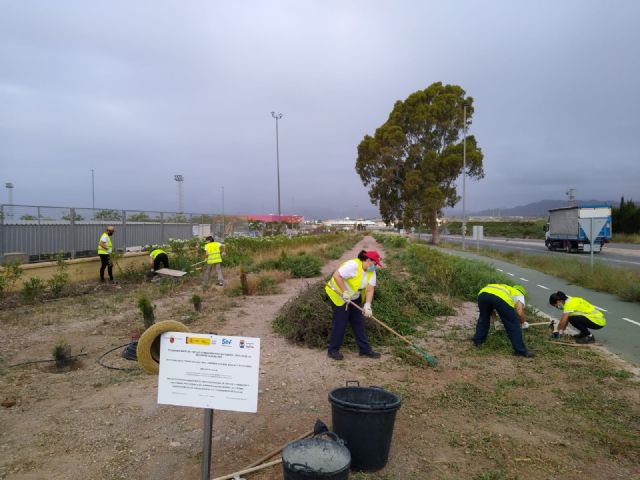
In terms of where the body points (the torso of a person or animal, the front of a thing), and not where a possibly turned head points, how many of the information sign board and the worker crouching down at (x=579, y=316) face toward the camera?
1

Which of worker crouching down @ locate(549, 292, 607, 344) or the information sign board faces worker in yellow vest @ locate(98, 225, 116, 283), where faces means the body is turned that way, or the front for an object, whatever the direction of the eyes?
the worker crouching down

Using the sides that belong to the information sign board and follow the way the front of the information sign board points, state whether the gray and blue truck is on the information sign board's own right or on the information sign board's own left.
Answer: on the information sign board's own left

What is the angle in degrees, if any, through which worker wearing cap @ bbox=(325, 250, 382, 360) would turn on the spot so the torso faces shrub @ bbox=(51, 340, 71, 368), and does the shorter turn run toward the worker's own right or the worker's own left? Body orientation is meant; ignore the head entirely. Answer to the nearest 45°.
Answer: approximately 135° to the worker's own right

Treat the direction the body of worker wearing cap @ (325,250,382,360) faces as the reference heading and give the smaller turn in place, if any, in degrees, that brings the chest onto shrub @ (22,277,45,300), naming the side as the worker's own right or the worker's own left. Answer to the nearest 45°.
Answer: approximately 180°

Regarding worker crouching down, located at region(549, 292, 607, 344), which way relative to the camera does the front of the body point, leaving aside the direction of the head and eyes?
to the viewer's left

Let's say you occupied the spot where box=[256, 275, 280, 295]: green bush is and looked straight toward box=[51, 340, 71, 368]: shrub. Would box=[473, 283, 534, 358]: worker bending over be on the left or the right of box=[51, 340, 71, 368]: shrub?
left

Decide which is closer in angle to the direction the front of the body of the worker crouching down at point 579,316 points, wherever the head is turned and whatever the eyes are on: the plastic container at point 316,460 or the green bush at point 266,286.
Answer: the green bush

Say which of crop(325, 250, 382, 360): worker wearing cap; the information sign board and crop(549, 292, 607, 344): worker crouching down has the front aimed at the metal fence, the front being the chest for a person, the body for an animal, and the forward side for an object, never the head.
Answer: the worker crouching down

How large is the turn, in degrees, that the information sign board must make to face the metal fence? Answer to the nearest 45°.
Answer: approximately 180°

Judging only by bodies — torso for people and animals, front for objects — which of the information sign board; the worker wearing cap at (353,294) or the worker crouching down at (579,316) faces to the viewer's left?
the worker crouching down
